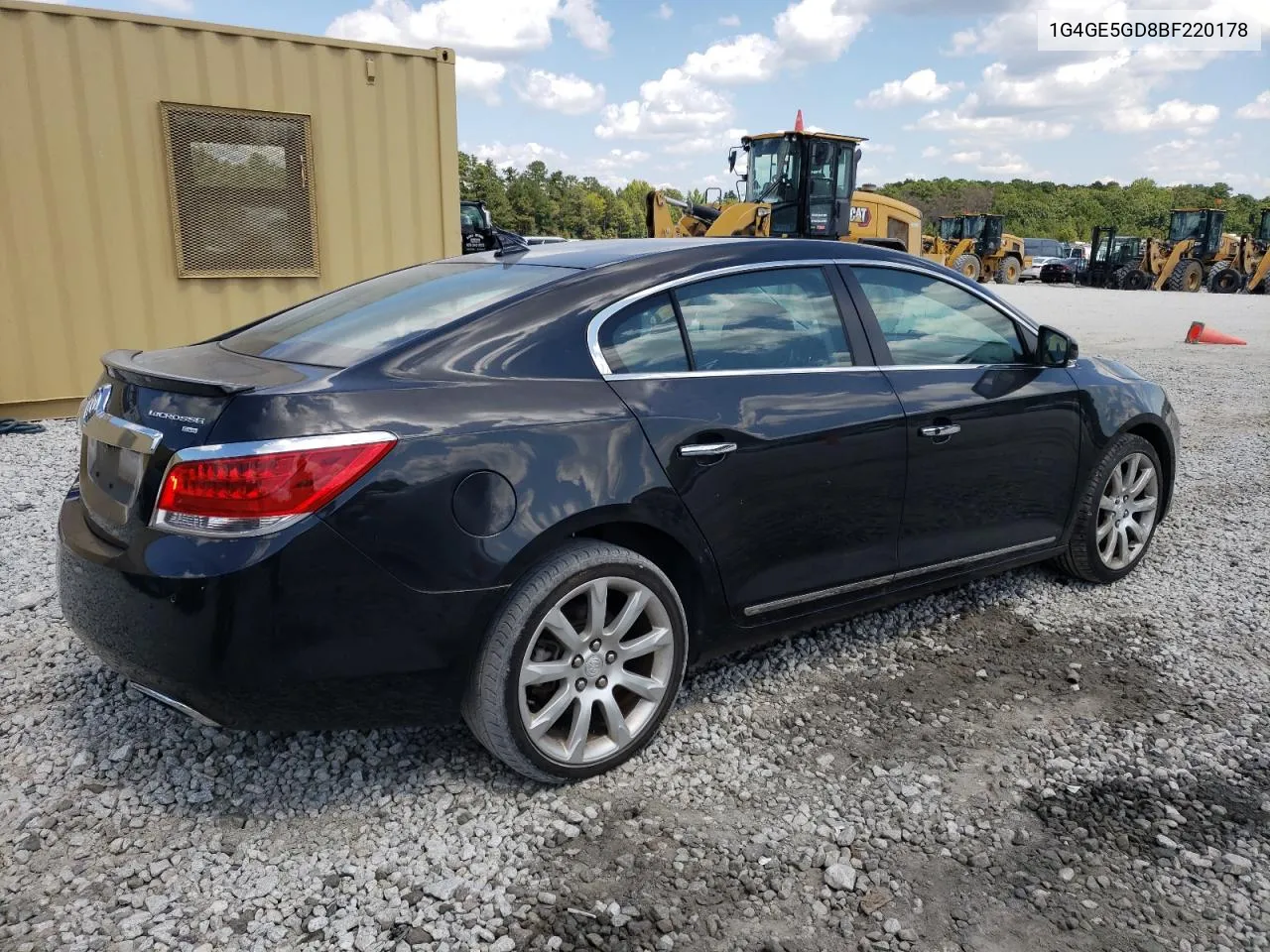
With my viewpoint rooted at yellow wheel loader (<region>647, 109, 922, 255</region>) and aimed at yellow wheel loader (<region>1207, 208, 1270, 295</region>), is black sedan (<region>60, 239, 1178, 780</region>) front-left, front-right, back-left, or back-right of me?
back-right

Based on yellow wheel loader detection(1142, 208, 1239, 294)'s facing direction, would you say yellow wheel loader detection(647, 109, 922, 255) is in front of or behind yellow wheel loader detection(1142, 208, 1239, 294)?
in front

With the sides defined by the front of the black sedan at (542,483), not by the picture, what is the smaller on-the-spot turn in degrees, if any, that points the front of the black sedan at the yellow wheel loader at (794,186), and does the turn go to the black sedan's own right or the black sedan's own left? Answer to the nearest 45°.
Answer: approximately 45° to the black sedan's own left

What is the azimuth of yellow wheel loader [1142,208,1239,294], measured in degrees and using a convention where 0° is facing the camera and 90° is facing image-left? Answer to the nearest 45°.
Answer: approximately 45°

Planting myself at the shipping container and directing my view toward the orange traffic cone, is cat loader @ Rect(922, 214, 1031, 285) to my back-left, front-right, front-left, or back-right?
front-left

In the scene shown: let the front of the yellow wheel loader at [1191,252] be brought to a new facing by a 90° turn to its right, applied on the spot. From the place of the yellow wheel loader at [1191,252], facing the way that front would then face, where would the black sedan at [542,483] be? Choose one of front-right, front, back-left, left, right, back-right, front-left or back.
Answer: back-left

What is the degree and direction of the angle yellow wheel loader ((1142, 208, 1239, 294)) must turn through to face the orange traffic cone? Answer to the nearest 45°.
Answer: approximately 45° to its left

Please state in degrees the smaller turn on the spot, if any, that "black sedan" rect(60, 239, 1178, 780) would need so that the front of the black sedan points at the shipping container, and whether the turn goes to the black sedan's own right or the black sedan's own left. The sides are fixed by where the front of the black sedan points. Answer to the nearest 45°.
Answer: approximately 90° to the black sedan's own left

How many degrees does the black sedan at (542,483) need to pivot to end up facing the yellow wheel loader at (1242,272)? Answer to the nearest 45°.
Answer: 0° — it already faces it

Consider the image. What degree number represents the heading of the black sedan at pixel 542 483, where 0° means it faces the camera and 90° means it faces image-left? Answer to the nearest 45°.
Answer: approximately 225°

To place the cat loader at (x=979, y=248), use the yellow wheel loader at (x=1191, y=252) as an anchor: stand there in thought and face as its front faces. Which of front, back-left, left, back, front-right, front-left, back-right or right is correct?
front-right
